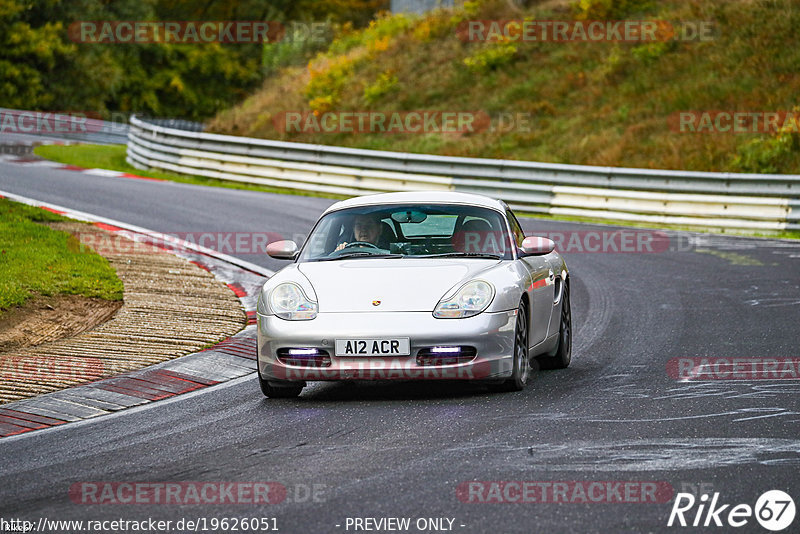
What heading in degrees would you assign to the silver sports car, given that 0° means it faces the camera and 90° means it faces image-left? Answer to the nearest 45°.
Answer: approximately 0°

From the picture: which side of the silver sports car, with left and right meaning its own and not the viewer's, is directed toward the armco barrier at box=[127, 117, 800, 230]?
back
